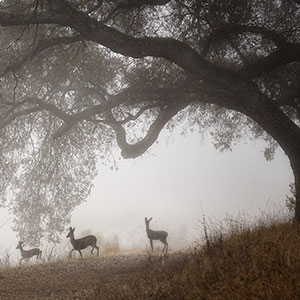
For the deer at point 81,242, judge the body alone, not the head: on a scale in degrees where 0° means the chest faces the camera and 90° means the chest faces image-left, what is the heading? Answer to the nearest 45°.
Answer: approximately 90°
